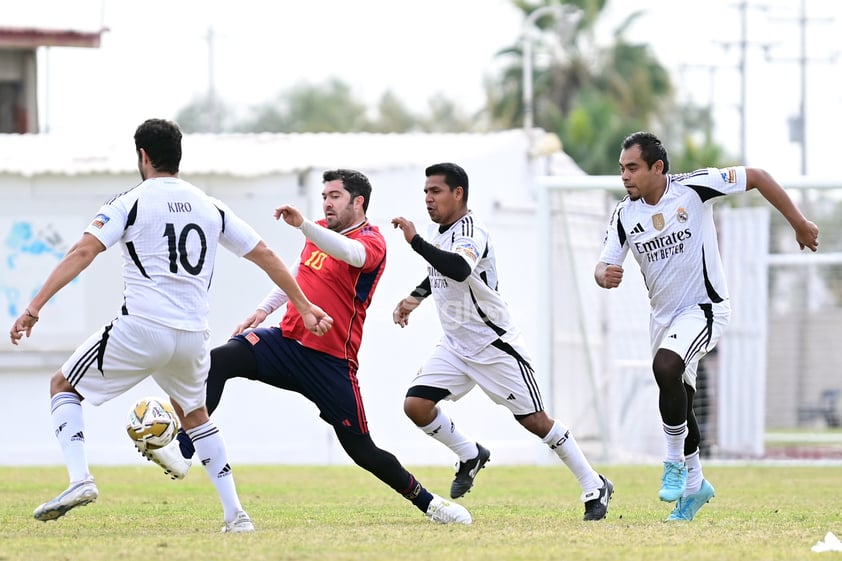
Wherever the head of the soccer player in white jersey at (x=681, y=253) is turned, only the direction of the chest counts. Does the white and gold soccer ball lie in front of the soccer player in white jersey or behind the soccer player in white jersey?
in front

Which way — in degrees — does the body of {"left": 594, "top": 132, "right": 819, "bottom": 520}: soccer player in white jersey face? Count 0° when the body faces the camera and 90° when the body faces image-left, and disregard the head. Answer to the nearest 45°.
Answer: approximately 45°

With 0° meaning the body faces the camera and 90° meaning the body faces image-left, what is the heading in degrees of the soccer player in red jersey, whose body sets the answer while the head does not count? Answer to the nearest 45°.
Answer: approximately 45°

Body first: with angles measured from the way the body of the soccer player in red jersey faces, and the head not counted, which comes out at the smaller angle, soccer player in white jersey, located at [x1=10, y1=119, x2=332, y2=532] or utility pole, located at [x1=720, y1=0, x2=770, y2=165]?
the soccer player in white jersey

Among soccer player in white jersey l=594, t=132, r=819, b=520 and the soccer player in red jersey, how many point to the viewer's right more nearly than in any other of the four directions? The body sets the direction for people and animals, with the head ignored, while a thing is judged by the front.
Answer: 0
